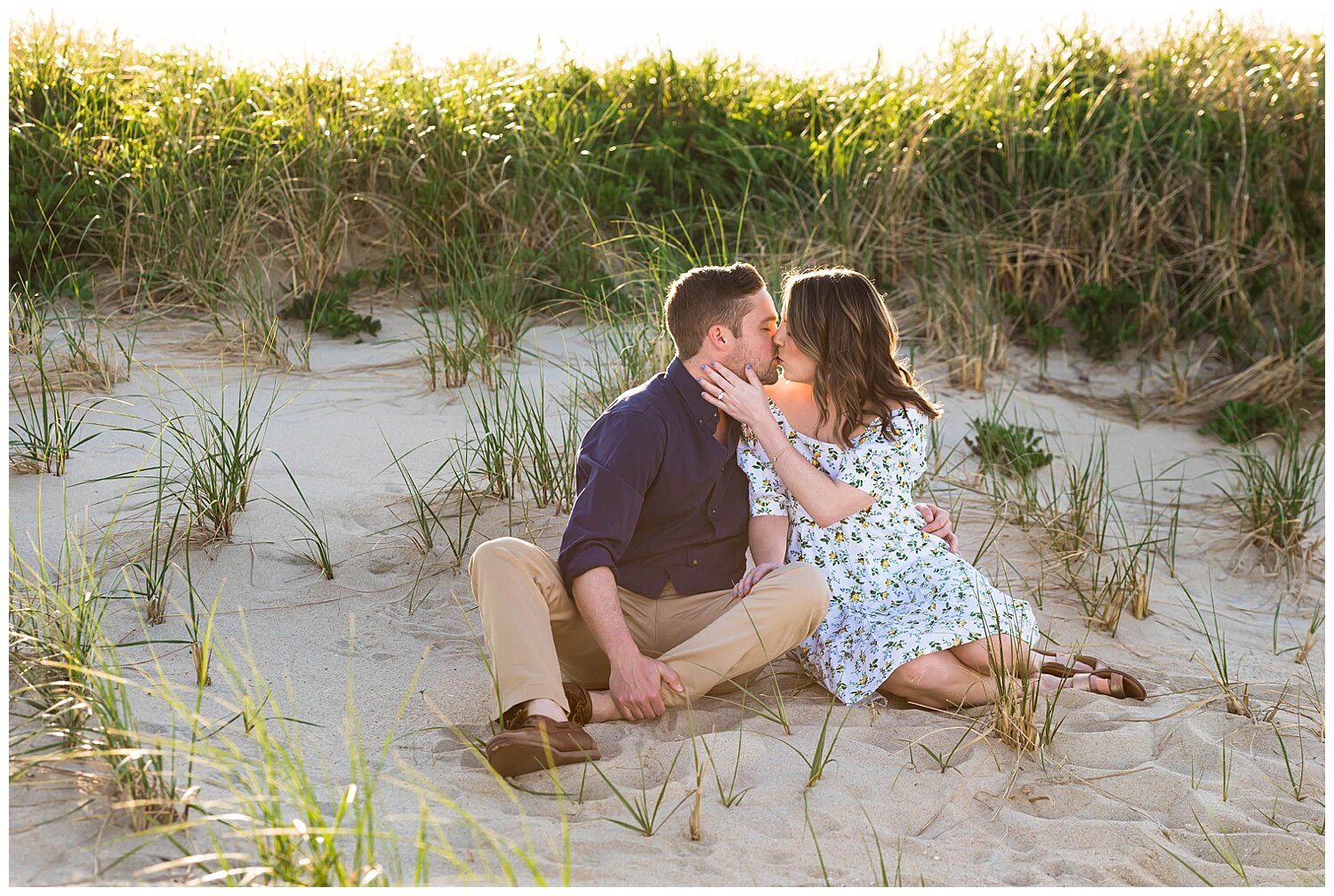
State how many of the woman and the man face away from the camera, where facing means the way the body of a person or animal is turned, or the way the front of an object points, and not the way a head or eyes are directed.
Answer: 0

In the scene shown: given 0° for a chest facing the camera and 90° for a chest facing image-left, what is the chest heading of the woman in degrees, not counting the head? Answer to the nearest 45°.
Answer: approximately 45°

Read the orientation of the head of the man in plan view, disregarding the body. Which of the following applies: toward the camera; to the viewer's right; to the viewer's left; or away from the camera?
to the viewer's right

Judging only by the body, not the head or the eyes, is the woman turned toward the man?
yes

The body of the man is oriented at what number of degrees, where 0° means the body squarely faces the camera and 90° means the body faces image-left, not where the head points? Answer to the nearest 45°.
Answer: approximately 315°

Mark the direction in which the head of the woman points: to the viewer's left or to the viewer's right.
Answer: to the viewer's left
